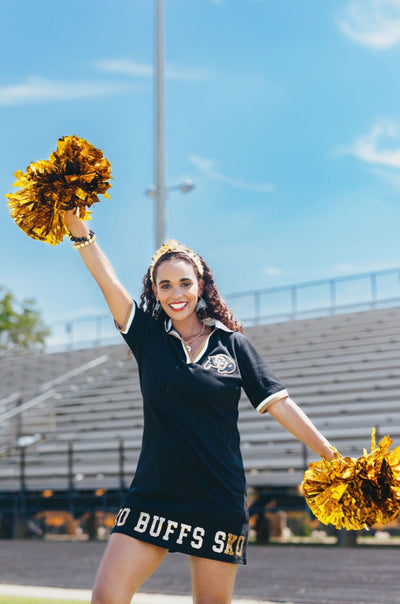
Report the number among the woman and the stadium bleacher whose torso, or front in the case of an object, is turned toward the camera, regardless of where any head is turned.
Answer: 2

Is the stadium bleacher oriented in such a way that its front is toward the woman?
yes

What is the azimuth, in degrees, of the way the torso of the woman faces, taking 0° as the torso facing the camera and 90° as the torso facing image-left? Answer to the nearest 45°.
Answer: approximately 0°

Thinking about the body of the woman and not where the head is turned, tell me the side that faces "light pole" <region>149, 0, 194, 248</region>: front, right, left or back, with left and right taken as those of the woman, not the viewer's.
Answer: back

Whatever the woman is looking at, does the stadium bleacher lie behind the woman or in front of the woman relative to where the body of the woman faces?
behind
